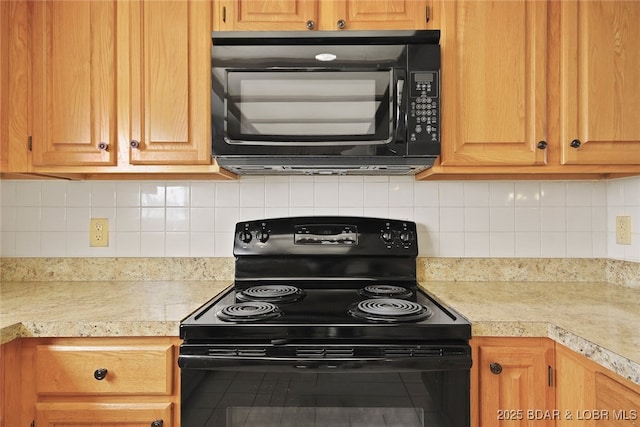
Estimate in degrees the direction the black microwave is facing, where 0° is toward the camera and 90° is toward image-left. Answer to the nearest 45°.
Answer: approximately 0°

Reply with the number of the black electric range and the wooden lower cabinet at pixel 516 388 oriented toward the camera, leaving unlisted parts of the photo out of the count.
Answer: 2

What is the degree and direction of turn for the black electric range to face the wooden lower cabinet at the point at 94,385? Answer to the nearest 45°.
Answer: approximately 90° to its right

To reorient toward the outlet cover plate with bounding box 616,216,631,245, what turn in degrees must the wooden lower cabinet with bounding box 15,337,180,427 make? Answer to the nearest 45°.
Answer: approximately 90° to its left

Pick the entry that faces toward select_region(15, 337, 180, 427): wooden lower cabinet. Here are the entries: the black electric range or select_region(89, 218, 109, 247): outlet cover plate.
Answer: the outlet cover plate

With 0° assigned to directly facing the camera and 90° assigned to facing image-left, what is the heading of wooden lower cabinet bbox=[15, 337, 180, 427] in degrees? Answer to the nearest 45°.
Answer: approximately 0°

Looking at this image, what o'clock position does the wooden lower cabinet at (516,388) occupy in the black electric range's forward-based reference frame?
The wooden lower cabinet is roughly at 9 o'clock from the black electric range.
